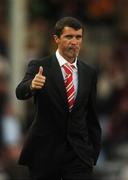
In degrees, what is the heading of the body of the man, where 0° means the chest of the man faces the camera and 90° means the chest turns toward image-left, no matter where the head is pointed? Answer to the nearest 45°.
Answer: approximately 315°
